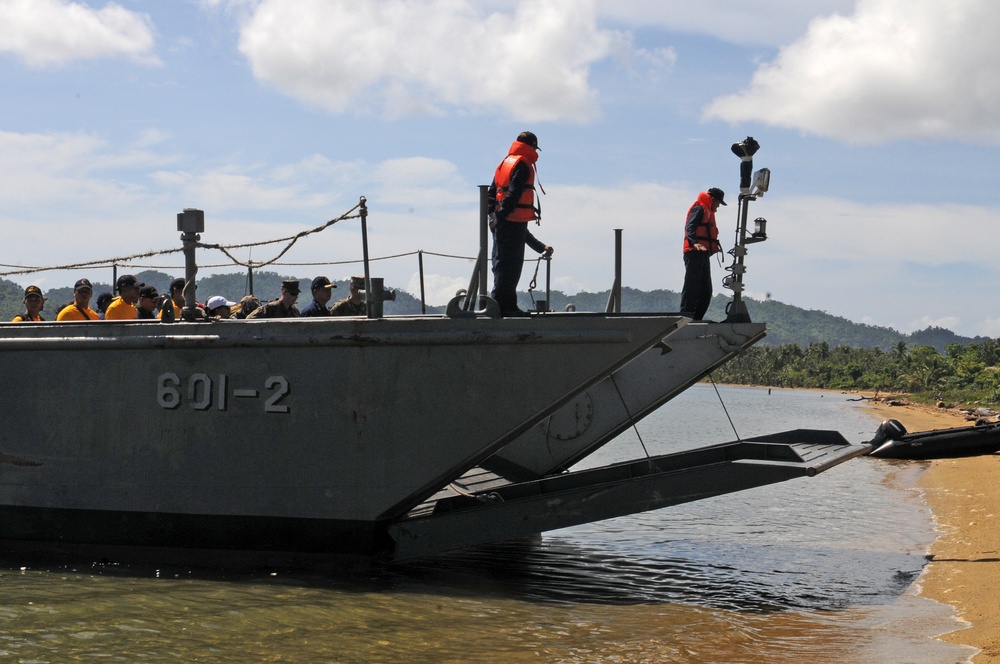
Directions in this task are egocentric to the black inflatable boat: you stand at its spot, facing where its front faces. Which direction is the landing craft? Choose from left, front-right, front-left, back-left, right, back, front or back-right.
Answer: back-right

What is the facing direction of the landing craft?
to the viewer's right

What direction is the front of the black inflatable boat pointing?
to the viewer's right

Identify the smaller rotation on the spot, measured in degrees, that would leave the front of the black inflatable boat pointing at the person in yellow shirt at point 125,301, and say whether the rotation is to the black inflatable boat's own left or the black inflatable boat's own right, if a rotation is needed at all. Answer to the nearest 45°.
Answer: approximately 135° to the black inflatable boat's own right

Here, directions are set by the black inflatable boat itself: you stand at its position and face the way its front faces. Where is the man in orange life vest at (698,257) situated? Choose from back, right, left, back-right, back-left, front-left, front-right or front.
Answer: back-right
